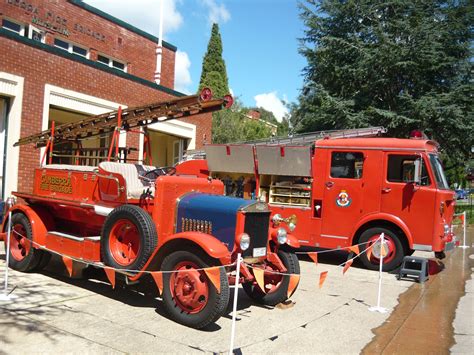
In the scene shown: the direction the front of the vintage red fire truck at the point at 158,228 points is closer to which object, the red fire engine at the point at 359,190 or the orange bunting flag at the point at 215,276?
the orange bunting flag

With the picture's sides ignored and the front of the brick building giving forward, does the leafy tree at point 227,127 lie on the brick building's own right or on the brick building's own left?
on the brick building's own left

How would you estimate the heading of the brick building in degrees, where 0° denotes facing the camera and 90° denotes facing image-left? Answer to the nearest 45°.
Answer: approximately 315°

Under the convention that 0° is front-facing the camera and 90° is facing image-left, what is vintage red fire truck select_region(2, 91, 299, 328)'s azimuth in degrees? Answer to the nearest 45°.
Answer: approximately 315°

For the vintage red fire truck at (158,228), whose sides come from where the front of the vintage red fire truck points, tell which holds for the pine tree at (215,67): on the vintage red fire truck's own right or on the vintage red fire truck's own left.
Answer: on the vintage red fire truck's own left

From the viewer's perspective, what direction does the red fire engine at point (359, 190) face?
to the viewer's right

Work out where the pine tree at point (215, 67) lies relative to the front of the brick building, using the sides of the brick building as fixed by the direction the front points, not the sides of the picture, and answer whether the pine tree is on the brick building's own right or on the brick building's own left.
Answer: on the brick building's own left

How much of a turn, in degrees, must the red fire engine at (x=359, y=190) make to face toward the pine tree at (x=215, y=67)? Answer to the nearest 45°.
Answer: approximately 90° to its left

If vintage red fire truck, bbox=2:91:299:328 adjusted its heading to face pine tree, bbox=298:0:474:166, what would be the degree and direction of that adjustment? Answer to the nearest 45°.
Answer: approximately 90° to its left
